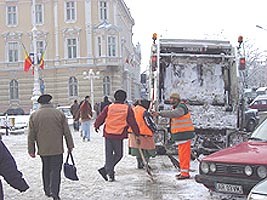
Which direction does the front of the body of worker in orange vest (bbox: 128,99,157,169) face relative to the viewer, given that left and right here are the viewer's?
facing away from the viewer and to the right of the viewer

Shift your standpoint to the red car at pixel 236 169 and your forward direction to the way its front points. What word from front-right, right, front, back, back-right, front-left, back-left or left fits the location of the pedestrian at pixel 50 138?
front-right

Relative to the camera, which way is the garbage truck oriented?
away from the camera

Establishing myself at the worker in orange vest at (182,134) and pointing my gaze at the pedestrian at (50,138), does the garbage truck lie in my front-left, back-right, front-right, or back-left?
back-right

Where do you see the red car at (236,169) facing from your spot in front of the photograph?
facing the viewer and to the left of the viewer

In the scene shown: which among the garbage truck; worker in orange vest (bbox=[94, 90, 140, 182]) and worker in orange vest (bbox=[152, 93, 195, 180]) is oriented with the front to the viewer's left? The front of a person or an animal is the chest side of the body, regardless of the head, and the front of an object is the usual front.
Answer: worker in orange vest (bbox=[152, 93, 195, 180])

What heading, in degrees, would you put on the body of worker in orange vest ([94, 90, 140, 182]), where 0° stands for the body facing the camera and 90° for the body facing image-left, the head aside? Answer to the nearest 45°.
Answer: approximately 180°

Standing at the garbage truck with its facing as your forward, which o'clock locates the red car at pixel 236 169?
The red car is roughly at 6 o'clock from the garbage truck.

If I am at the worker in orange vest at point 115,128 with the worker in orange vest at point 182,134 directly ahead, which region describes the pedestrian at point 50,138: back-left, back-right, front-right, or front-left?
back-right

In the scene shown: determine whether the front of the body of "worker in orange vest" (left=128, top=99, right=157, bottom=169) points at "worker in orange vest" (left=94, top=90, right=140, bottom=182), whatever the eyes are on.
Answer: no

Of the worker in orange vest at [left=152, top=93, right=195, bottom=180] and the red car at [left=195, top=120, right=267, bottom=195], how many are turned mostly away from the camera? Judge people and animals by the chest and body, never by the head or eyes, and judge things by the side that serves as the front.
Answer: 0

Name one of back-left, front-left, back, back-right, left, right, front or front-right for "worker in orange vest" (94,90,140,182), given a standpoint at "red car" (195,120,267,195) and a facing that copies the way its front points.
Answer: right

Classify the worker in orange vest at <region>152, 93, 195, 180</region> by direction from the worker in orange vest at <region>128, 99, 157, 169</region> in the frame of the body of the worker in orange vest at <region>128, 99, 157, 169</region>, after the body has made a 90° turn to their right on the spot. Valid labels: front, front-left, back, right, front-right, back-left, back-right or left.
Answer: front

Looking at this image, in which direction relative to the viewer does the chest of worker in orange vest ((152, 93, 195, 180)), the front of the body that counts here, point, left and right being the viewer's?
facing to the left of the viewer

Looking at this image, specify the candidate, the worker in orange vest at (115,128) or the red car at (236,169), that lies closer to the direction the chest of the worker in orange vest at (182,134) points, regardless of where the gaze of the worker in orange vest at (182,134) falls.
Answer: the worker in orange vest

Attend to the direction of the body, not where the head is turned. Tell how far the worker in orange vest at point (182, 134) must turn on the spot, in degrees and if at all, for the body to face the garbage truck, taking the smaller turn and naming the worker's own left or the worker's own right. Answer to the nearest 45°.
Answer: approximately 90° to the worker's own right

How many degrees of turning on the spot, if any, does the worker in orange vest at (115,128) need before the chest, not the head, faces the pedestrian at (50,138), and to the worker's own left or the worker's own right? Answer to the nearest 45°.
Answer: approximately 135° to the worker's own left

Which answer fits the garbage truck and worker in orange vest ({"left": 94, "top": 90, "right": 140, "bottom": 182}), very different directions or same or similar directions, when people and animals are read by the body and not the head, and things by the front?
same or similar directions
